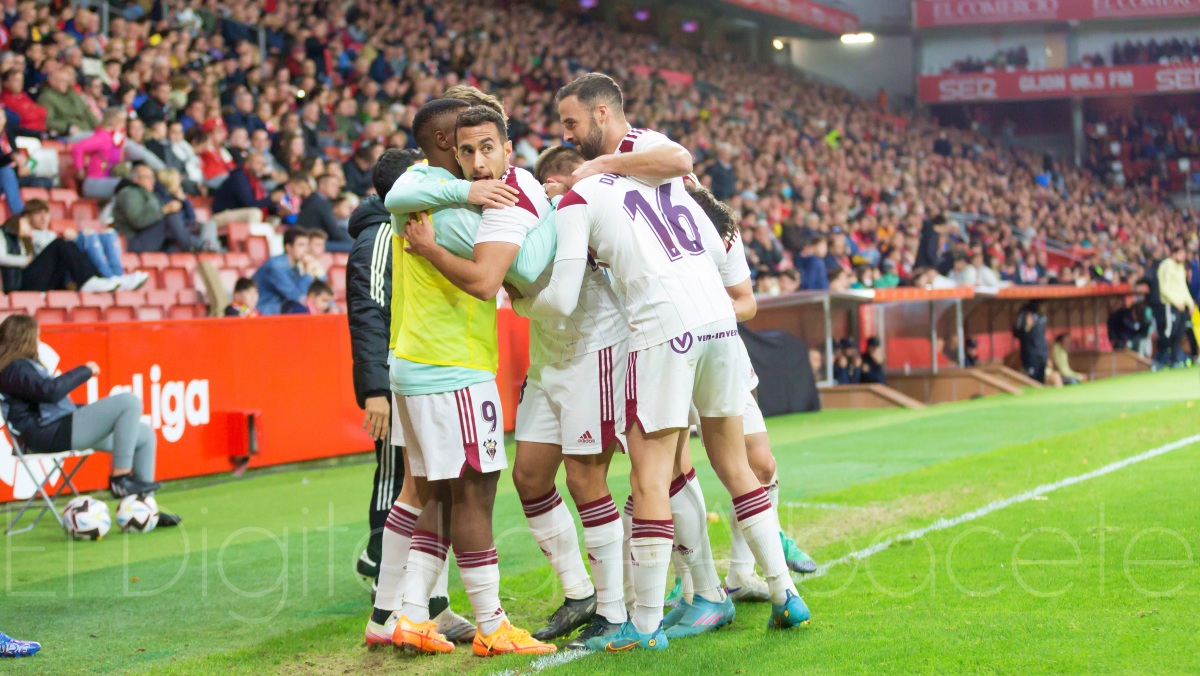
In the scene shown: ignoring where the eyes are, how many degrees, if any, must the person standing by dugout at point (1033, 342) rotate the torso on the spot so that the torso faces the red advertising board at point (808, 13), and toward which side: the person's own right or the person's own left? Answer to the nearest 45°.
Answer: approximately 135° to the person's own right

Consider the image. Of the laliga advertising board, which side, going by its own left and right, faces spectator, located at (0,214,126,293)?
back

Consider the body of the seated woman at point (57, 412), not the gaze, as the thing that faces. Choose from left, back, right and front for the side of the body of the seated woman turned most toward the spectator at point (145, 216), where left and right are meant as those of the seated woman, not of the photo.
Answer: left

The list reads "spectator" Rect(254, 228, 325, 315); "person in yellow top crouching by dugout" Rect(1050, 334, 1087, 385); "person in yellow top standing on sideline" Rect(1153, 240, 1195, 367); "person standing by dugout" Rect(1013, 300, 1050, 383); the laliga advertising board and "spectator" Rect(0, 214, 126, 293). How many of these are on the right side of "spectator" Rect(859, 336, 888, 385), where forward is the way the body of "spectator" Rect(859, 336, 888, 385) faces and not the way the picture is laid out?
3

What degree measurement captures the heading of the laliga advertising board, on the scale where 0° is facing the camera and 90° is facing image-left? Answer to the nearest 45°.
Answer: approximately 315°
